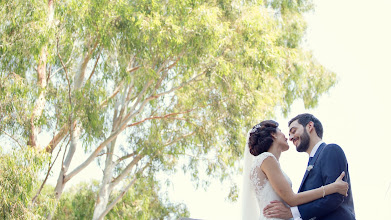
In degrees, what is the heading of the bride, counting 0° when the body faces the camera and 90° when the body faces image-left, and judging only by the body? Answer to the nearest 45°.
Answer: approximately 270°

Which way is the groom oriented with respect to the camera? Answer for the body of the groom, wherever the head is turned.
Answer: to the viewer's left

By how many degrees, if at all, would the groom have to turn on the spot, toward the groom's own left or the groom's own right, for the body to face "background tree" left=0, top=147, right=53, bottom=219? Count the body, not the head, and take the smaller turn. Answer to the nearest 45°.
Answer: approximately 45° to the groom's own right

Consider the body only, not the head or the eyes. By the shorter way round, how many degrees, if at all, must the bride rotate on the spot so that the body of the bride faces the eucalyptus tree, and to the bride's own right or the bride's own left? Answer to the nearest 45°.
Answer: approximately 135° to the bride's own left

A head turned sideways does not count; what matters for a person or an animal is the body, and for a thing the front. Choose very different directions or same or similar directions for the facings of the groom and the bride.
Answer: very different directions

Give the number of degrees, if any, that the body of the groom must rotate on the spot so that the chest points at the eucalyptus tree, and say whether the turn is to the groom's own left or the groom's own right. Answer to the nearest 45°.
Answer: approximately 45° to the groom's own right

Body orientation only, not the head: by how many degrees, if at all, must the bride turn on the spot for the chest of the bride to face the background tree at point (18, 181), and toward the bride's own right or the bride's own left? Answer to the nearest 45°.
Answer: approximately 135° to the bride's own left
